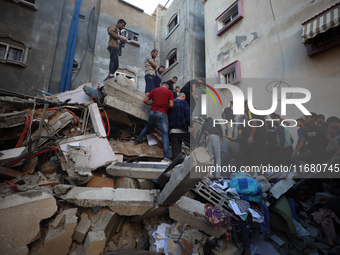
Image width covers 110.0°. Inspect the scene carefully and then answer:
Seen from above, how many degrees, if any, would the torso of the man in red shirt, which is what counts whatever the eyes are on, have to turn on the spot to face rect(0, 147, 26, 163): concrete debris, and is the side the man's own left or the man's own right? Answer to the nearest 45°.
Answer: approximately 90° to the man's own left

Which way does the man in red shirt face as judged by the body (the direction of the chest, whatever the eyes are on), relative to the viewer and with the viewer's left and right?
facing away from the viewer
